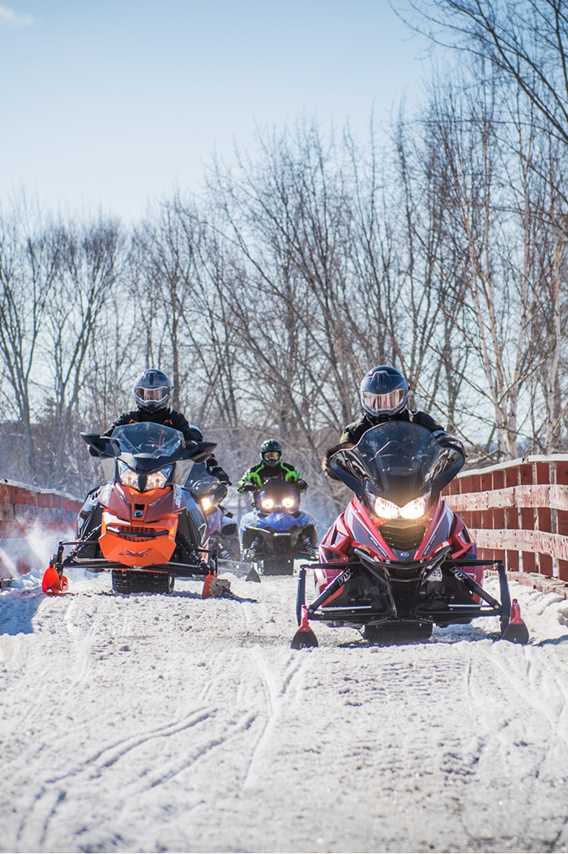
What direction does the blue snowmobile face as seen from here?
toward the camera

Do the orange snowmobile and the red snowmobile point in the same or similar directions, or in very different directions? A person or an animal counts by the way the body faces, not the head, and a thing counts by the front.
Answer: same or similar directions

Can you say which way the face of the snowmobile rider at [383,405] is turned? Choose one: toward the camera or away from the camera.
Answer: toward the camera

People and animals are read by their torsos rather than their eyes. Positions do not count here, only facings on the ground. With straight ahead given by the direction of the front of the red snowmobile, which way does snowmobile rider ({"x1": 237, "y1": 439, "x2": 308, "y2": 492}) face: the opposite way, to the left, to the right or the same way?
the same way

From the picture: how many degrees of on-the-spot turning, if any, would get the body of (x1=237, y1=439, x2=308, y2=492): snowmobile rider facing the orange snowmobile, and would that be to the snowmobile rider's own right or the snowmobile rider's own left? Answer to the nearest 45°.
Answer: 0° — they already face it

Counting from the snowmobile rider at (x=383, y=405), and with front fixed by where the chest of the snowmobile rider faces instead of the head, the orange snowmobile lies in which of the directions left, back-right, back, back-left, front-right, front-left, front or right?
back-right

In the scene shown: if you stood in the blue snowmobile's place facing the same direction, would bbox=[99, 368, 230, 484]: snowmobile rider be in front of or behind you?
in front

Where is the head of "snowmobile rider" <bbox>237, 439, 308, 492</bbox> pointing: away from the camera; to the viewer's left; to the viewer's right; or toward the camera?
toward the camera

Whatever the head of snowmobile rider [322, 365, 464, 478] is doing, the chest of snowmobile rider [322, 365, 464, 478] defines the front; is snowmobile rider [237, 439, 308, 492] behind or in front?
behind

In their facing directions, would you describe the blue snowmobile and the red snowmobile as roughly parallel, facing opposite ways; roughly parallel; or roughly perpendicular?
roughly parallel

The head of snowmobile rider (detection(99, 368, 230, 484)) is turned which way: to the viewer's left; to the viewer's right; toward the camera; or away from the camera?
toward the camera

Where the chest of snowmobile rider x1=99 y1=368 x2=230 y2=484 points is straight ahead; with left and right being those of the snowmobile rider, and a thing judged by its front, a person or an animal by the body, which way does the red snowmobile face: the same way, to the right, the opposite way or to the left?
the same way

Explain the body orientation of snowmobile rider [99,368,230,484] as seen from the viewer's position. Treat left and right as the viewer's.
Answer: facing the viewer

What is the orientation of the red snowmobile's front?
toward the camera
